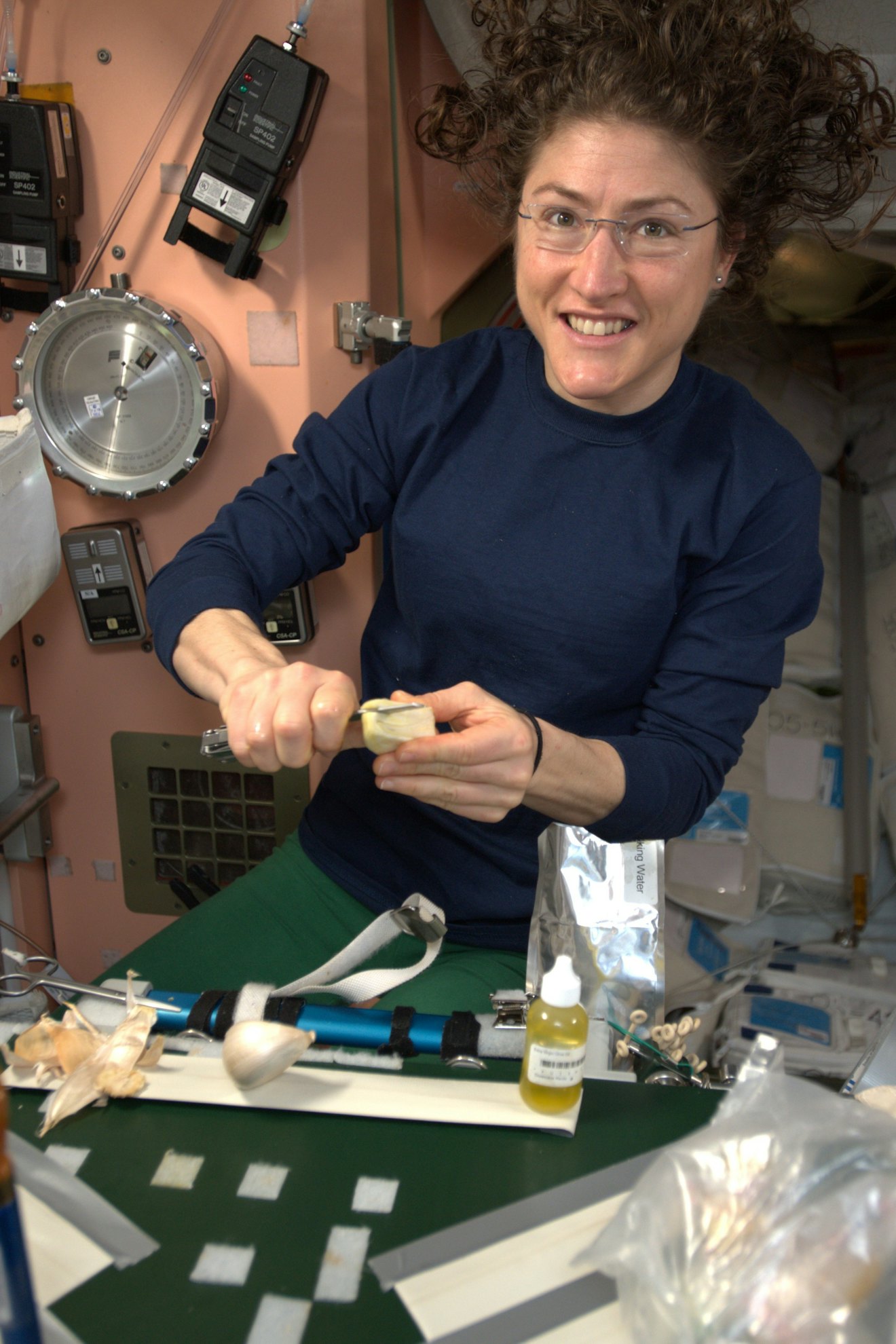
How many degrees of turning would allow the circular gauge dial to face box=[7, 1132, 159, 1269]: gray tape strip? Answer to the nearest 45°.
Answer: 0° — it already faces it

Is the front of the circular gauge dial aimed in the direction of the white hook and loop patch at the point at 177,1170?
yes

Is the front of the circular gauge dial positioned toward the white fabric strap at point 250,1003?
yes

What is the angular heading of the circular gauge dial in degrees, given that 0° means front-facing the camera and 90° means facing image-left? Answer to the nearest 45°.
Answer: approximately 0°

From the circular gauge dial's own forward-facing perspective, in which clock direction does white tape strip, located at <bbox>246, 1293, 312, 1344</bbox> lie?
The white tape strip is roughly at 12 o'clock from the circular gauge dial.

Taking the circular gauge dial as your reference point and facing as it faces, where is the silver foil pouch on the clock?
The silver foil pouch is roughly at 11 o'clock from the circular gauge dial.

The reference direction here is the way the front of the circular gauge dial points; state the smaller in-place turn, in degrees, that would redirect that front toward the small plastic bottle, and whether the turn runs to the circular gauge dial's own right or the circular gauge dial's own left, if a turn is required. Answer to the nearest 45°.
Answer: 0° — it already faces it

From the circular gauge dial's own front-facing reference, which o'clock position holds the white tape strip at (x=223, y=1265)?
The white tape strip is roughly at 12 o'clock from the circular gauge dial.

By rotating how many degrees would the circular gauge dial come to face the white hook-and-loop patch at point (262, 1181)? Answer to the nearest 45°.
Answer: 0° — it already faces it

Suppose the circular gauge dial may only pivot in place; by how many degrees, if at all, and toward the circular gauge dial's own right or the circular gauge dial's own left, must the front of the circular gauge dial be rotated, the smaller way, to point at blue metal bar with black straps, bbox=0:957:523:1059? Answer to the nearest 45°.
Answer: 0° — it already faces it
